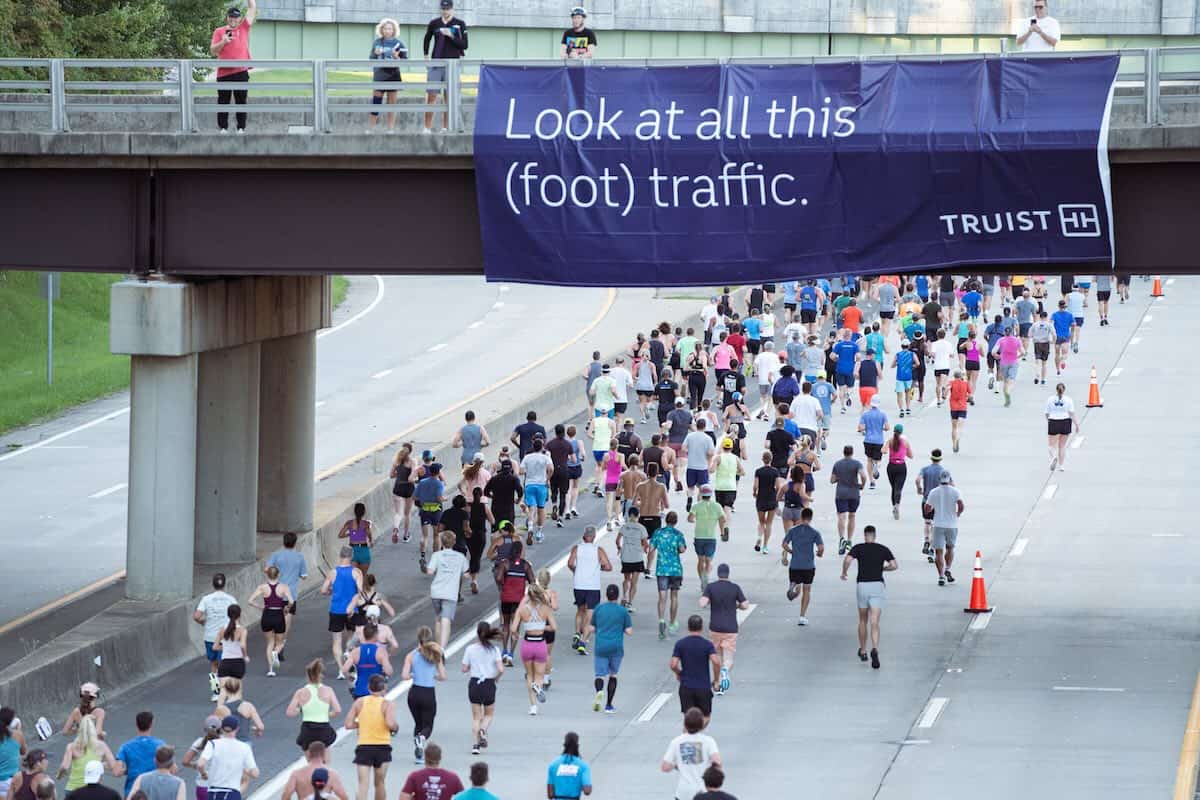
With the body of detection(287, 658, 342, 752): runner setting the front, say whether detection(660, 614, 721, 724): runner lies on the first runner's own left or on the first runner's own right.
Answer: on the first runner's own right

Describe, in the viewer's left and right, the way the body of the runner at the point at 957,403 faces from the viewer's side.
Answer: facing away from the viewer

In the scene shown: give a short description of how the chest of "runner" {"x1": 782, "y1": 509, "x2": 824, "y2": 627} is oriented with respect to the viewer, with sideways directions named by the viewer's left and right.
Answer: facing away from the viewer

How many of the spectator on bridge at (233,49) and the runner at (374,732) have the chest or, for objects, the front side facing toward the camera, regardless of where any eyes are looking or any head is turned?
1

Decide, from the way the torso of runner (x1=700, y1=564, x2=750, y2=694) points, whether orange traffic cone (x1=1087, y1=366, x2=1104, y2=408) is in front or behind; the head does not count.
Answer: in front

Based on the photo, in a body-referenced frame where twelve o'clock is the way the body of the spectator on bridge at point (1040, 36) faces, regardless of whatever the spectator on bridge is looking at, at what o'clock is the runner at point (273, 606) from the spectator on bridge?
The runner is roughly at 2 o'clock from the spectator on bridge.

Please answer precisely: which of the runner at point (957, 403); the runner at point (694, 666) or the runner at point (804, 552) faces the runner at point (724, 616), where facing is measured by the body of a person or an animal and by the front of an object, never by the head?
the runner at point (694, 666)

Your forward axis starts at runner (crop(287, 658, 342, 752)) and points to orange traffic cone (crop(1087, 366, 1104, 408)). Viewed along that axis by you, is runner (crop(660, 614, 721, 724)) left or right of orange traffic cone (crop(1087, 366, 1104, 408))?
right

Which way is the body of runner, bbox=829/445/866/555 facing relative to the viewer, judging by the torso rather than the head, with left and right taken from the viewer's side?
facing away from the viewer

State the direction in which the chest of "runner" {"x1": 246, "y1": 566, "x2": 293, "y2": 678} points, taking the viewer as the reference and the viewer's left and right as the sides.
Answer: facing away from the viewer

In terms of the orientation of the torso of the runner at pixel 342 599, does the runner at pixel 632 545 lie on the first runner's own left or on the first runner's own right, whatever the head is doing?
on the first runner's own right

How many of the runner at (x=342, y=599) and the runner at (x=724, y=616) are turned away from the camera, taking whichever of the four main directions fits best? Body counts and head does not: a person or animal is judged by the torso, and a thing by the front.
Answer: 2

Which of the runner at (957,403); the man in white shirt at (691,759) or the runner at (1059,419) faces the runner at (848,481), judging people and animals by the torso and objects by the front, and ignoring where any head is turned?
the man in white shirt

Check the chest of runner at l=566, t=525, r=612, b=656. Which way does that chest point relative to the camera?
away from the camera

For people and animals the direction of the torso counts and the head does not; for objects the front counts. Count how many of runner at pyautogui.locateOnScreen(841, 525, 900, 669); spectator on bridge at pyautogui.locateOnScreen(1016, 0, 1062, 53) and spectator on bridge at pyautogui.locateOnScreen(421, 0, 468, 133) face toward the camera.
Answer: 2

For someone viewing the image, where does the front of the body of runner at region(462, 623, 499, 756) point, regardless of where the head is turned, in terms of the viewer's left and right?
facing away from the viewer
